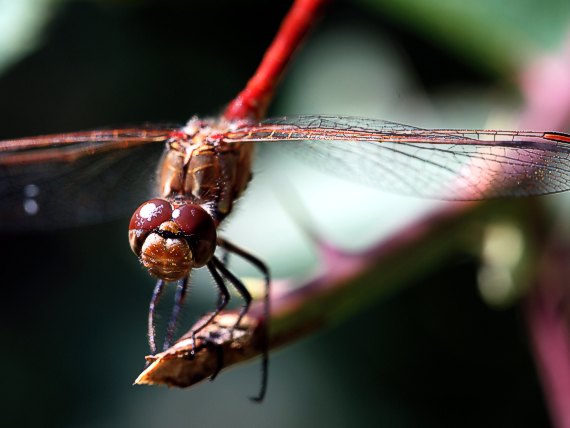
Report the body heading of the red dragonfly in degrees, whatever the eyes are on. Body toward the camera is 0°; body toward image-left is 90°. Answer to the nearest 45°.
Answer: approximately 0°
